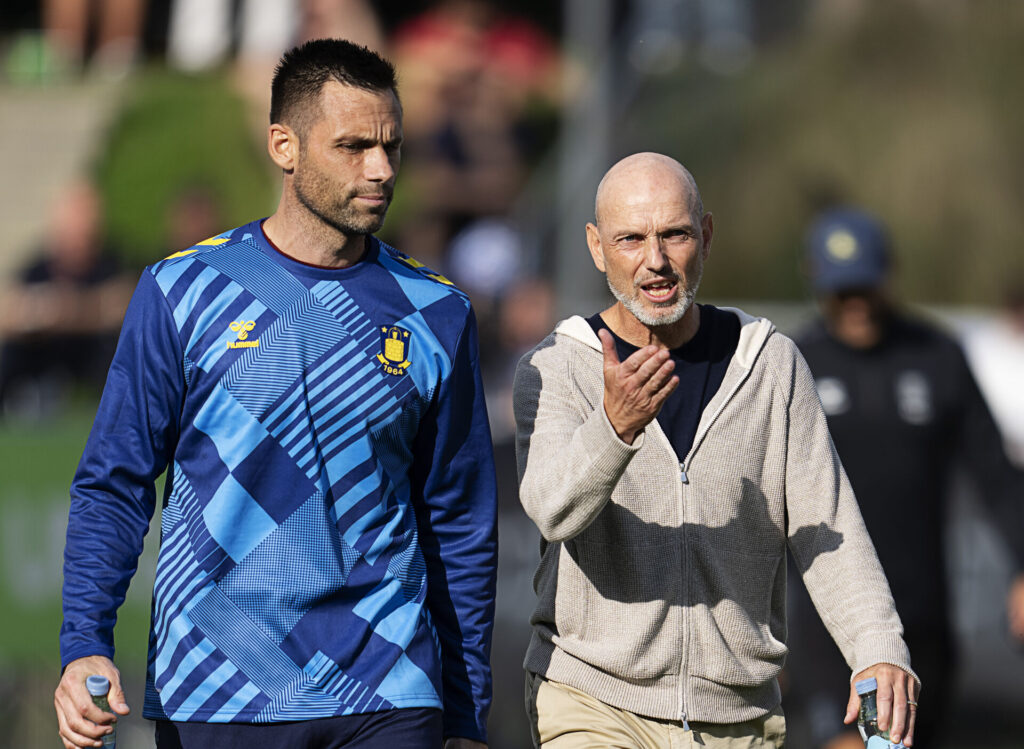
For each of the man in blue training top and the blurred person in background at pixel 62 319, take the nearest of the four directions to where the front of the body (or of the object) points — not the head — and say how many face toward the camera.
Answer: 2

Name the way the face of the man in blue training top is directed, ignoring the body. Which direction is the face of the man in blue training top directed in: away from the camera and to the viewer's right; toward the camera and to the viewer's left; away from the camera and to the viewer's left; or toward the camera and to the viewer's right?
toward the camera and to the viewer's right

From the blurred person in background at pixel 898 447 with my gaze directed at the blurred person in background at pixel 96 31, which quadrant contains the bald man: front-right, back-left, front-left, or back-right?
back-left

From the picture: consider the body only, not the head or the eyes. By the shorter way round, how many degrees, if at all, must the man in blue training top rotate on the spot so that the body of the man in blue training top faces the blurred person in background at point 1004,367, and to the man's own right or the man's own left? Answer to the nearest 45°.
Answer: approximately 135° to the man's own left

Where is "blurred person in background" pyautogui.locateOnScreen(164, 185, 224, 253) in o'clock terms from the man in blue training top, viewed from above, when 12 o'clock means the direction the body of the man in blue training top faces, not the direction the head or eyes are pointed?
The blurred person in background is roughly at 6 o'clock from the man in blue training top.

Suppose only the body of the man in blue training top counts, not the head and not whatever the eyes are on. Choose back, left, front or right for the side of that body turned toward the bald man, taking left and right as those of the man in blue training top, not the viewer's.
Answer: left

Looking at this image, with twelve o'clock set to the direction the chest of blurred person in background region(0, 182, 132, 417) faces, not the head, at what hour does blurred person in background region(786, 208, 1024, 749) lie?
blurred person in background region(786, 208, 1024, 749) is roughly at 11 o'clock from blurred person in background region(0, 182, 132, 417).

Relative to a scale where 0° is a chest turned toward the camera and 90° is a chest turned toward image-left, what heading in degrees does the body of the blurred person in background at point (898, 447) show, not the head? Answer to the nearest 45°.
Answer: approximately 0°

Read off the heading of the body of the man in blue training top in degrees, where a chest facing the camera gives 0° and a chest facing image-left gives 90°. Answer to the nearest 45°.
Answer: approximately 0°
